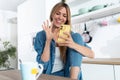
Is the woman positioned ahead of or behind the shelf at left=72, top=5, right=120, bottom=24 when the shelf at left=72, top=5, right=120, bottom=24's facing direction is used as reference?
ahead

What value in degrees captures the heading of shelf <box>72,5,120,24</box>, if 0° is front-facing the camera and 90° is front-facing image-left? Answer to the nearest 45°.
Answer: approximately 45°

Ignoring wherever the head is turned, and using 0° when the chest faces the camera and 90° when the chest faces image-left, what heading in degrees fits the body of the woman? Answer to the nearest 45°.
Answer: approximately 0°

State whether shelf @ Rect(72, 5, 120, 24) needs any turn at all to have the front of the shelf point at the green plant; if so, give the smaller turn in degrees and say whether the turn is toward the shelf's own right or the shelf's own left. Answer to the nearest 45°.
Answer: approximately 90° to the shelf's own right

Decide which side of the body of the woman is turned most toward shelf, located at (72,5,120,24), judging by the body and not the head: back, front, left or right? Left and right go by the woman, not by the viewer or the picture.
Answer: back
